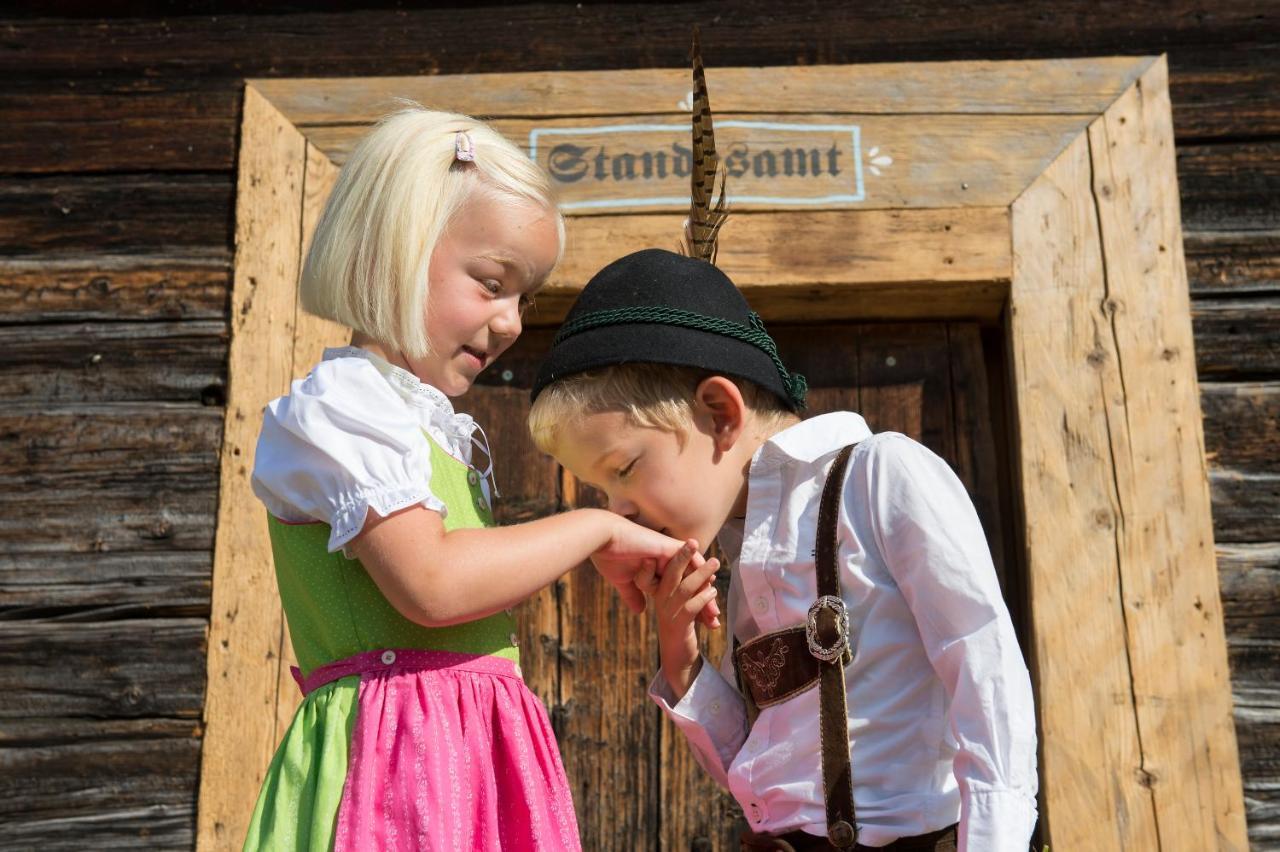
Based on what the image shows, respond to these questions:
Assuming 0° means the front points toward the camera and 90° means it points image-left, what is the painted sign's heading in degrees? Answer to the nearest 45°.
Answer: approximately 0°

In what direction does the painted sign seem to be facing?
toward the camera
